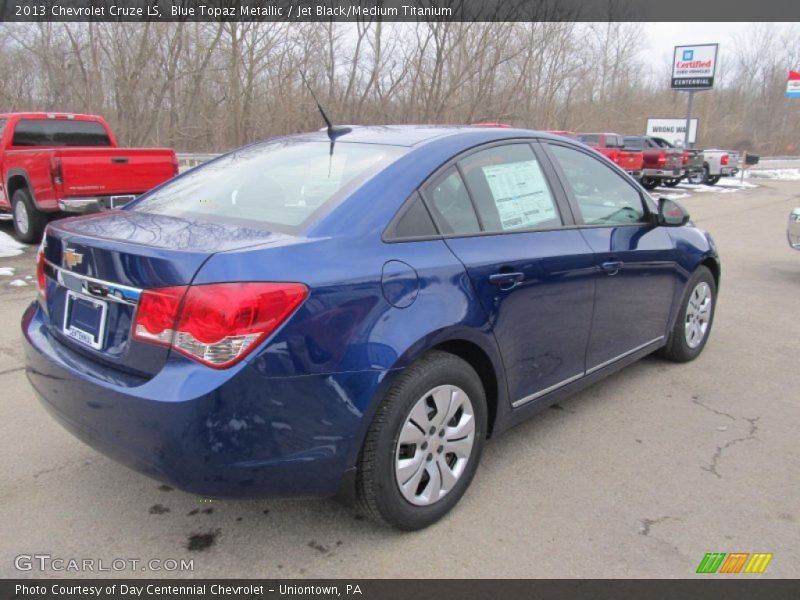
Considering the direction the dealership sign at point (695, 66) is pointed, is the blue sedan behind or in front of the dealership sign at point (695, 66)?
in front

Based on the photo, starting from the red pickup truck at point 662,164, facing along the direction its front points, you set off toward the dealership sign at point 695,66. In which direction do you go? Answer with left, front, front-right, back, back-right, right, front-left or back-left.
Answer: front-right

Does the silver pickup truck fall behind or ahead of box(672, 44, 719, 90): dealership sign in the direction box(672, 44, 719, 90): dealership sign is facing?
ahead

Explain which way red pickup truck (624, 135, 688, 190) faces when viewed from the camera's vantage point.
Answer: facing away from the viewer and to the left of the viewer

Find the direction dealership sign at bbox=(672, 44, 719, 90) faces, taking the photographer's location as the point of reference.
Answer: facing the viewer

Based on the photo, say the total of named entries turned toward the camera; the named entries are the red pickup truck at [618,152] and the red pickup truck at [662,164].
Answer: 0

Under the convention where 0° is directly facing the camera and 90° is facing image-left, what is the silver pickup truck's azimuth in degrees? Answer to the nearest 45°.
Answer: approximately 135°

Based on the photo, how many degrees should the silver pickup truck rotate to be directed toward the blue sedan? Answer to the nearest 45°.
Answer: approximately 135° to its left

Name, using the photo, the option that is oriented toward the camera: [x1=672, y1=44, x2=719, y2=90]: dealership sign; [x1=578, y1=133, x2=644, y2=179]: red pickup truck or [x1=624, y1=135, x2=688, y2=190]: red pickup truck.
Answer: the dealership sign

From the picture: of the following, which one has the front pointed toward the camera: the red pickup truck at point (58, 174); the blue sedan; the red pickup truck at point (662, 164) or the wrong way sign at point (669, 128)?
the wrong way sign

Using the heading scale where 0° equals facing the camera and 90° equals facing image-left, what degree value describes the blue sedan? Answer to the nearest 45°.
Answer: approximately 225°

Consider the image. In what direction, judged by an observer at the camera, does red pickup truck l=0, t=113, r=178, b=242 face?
facing away from the viewer and to the left of the viewer

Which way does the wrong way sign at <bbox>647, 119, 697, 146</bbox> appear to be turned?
toward the camera
